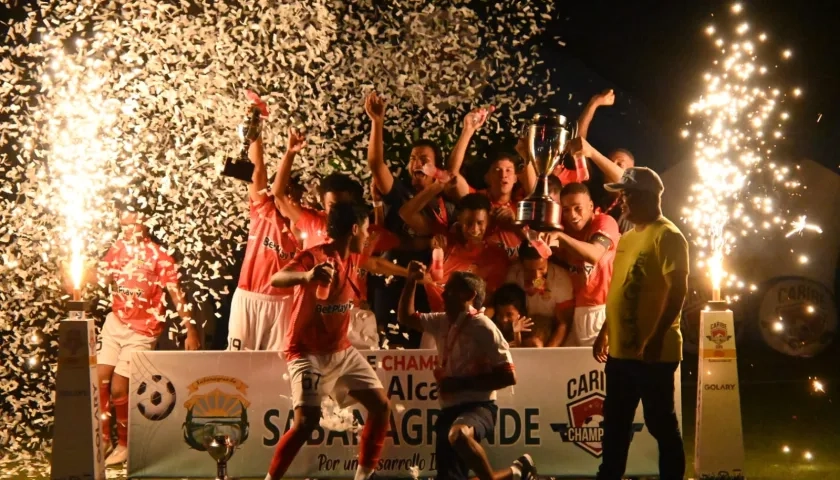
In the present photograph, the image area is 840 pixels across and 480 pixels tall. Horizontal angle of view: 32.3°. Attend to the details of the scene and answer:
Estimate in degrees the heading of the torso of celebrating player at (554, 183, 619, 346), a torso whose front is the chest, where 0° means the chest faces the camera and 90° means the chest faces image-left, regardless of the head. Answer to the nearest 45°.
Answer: approximately 45°

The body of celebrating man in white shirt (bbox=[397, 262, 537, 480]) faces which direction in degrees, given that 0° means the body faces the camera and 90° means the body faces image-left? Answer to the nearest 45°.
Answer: approximately 45°

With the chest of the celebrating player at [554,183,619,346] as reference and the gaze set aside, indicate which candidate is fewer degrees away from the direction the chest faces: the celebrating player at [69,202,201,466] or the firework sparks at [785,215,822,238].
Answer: the celebrating player

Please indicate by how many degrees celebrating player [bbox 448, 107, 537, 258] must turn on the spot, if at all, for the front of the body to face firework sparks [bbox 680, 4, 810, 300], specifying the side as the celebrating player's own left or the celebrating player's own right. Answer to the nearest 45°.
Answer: approximately 90° to the celebrating player's own left
